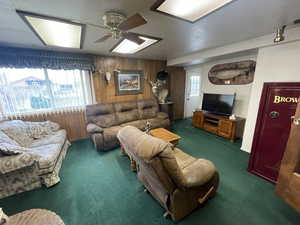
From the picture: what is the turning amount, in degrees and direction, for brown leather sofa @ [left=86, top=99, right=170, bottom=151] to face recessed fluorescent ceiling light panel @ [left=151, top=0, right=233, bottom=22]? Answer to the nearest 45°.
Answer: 0° — it already faces it

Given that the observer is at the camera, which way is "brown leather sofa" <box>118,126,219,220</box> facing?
facing away from the viewer and to the right of the viewer

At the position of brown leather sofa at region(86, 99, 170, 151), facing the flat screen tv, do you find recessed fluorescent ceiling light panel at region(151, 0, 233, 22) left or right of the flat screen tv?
right

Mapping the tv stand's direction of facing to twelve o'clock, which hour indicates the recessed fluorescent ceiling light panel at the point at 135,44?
The recessed fluorescent ceiling light panel is roughly at 12 o'clock from the tv stand.

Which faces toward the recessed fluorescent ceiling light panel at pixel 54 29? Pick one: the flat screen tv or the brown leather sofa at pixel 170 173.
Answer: the flat screen tv

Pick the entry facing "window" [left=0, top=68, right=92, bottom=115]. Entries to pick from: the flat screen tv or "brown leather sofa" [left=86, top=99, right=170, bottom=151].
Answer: the flat screen tv

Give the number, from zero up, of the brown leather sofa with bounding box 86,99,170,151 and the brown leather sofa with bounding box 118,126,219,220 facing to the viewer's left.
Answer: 0

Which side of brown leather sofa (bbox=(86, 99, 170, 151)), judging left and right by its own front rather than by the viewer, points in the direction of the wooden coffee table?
front

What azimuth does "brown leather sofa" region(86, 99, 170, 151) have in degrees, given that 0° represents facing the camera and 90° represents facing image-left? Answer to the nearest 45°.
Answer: approximately 315°

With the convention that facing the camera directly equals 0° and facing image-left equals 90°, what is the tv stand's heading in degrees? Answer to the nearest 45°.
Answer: approximately 45°

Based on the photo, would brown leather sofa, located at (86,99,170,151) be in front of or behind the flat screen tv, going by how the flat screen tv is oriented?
in front

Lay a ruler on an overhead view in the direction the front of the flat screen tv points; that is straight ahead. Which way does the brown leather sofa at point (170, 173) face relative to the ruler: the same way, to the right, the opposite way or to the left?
the opposite way
